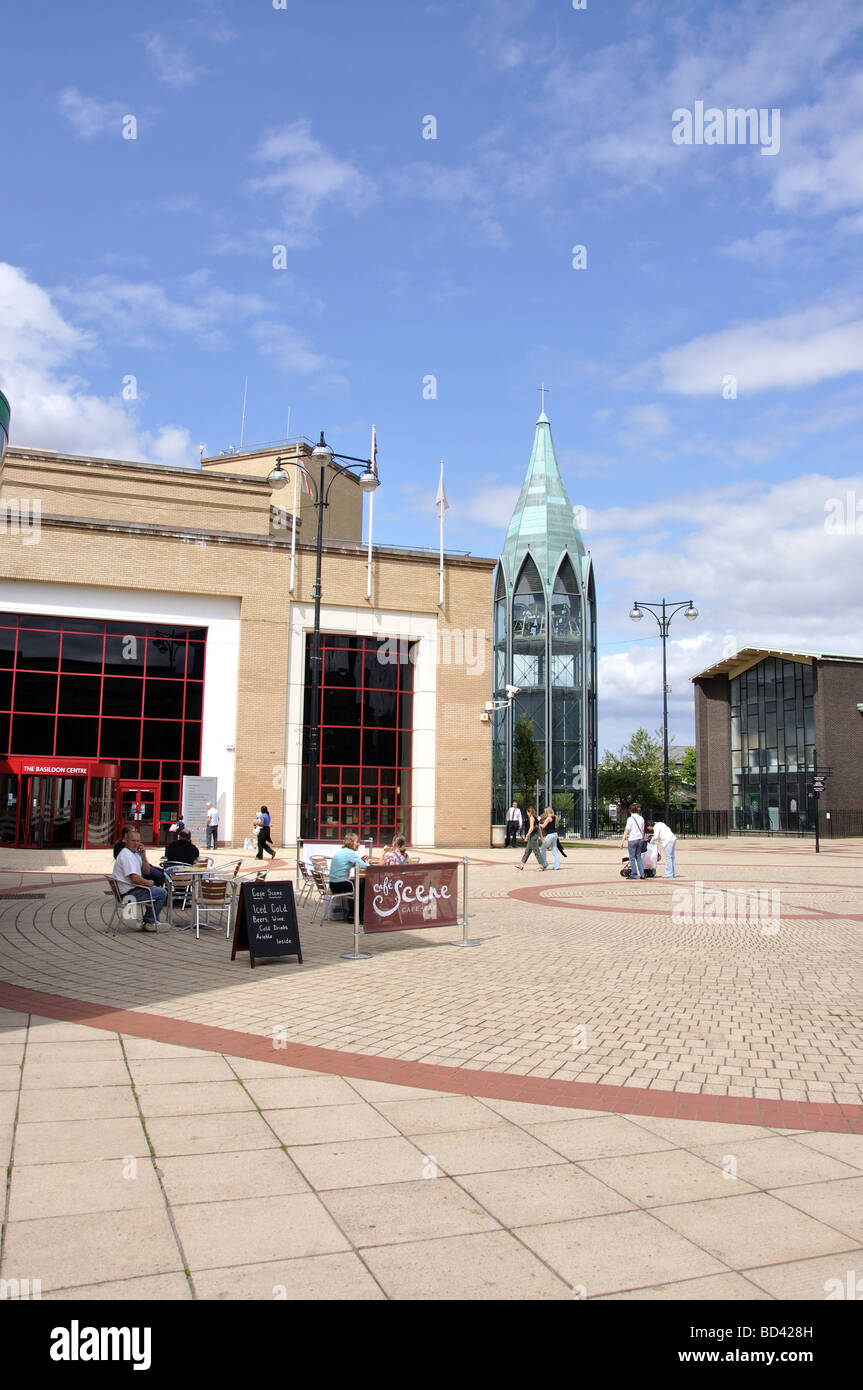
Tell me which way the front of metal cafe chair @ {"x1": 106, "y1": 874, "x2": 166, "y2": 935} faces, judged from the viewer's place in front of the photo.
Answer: facing to the right of the viewer

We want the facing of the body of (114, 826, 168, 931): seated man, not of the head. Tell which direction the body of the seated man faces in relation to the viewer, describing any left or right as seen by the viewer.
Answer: facing to the right of the viewer

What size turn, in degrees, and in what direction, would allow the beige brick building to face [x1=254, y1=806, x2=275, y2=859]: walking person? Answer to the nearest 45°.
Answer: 0° — it already faces them

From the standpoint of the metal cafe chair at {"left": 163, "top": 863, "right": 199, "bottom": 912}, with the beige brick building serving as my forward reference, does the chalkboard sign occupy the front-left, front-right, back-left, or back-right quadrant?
back-right

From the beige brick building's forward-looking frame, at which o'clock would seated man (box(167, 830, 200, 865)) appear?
The seated man is roughly at 12 o'clock from the beige brick building.

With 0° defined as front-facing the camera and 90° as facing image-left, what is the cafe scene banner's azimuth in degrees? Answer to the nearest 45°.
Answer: approximately 0°

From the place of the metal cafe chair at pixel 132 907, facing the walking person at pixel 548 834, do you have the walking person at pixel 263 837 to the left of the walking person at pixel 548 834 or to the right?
left

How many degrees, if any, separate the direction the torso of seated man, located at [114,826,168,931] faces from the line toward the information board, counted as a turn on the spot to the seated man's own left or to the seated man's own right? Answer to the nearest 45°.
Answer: approximately 90° to the seated man's own left

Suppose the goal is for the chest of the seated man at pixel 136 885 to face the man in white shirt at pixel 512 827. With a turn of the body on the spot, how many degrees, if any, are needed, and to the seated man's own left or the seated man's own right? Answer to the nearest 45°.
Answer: approximately 45° to the seated man's own left

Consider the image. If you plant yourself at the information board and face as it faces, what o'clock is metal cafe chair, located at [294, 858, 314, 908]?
The metal cafe chair is roughly at 12 o'clock from the information board.

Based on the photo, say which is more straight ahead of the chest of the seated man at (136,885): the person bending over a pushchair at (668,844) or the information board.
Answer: the person bending over a pushchair

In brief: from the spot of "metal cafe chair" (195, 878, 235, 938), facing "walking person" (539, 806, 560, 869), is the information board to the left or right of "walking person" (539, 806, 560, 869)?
left
